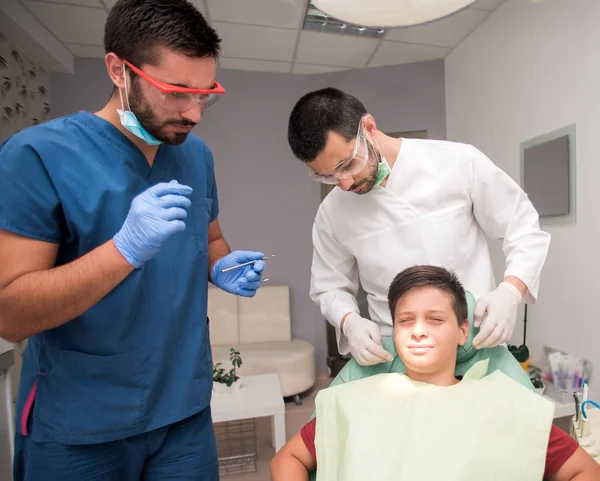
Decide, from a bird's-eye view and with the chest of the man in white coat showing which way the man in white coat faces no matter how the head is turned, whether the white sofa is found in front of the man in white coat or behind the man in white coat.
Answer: behind

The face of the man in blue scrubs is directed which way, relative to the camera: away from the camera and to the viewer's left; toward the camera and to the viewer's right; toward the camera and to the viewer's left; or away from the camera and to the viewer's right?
toward the camera and to the viewer's right

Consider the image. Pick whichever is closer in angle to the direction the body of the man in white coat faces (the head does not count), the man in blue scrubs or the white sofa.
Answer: the man in blue scrubs

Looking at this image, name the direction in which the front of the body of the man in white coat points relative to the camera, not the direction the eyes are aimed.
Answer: toward the camera

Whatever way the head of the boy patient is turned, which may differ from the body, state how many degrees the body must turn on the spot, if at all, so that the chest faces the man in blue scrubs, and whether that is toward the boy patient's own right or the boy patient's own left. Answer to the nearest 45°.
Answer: approximately 45° to the boy patient's own right

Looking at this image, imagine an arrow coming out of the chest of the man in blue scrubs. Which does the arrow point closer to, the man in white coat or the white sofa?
the man in white coat

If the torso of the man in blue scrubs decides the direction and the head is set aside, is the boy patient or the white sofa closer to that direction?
the boy patient

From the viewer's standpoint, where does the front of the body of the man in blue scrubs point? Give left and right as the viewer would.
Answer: facing the viewer and to the right of the viewer

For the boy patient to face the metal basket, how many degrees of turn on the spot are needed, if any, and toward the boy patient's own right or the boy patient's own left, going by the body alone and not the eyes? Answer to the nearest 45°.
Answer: approximately 135° to the boy patient's own right

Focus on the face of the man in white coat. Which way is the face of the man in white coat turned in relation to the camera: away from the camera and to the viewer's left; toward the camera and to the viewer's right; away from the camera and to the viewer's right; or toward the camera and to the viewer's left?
toward the camera and to the viewer's left

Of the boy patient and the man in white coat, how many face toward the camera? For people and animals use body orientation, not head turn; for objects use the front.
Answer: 2

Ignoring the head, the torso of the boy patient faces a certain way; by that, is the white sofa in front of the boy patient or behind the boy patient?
behind

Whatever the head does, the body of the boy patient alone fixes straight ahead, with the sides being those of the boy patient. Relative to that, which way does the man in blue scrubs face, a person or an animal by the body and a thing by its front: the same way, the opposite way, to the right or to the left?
to the left

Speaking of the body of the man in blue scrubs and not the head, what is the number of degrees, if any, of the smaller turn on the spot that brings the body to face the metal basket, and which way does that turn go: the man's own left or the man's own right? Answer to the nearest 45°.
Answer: approximately 135° to the man's own left

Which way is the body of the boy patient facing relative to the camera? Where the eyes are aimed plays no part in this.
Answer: toward the camera

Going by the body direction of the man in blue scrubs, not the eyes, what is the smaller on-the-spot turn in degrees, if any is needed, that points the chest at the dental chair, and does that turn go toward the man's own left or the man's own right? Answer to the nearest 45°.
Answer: approximately 45° to the man's own left
